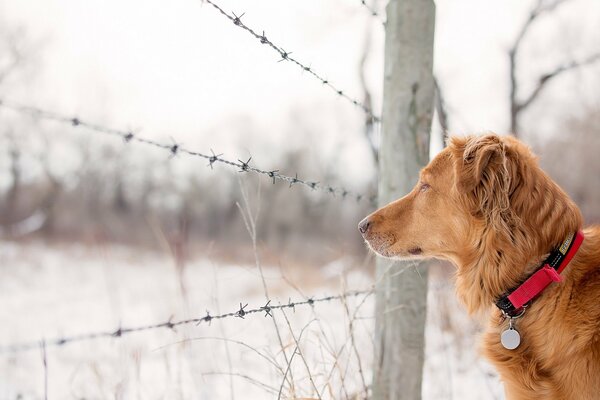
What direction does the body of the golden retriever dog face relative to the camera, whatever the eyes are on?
to the viewer's left

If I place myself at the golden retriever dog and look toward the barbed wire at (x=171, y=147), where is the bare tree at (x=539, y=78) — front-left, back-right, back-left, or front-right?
back-right

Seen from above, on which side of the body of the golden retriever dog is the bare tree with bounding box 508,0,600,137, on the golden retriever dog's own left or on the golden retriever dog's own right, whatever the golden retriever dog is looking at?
on the golden retriever dog's own right
